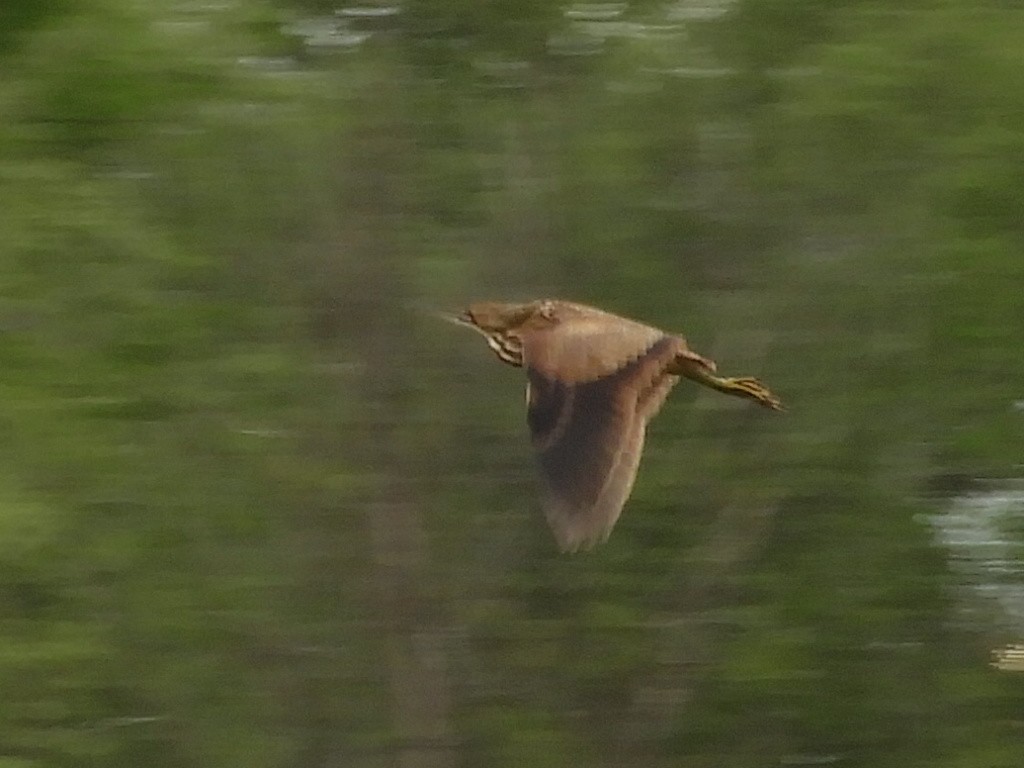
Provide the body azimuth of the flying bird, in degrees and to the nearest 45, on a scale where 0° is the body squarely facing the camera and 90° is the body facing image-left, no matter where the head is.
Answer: approximately 90°
